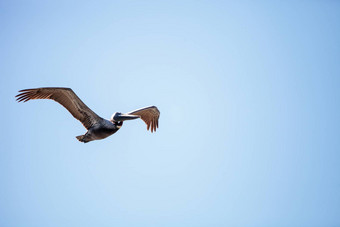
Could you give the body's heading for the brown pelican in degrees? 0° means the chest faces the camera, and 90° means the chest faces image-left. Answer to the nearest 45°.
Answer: approximately 315°
